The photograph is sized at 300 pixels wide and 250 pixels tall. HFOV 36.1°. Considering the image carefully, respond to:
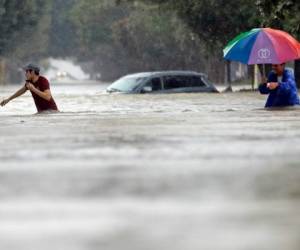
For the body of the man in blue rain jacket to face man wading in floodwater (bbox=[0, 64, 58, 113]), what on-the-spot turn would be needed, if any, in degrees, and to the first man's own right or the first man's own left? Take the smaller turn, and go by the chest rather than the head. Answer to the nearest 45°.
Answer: approximately 45° to the first man's own right

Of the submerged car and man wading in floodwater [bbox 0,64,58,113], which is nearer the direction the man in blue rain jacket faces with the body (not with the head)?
the man wading in floodwater

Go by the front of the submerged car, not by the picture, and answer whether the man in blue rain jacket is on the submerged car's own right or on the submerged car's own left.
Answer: on the submerged car's own left

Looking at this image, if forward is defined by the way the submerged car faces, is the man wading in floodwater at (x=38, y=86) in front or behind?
in front

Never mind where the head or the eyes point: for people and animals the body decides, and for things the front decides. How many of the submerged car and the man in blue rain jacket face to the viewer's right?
0

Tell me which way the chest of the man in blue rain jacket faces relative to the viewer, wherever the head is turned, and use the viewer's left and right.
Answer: facing the viewer and to the left of the viewer

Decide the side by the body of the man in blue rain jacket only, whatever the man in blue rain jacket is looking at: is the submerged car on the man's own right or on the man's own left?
on the man's own right
